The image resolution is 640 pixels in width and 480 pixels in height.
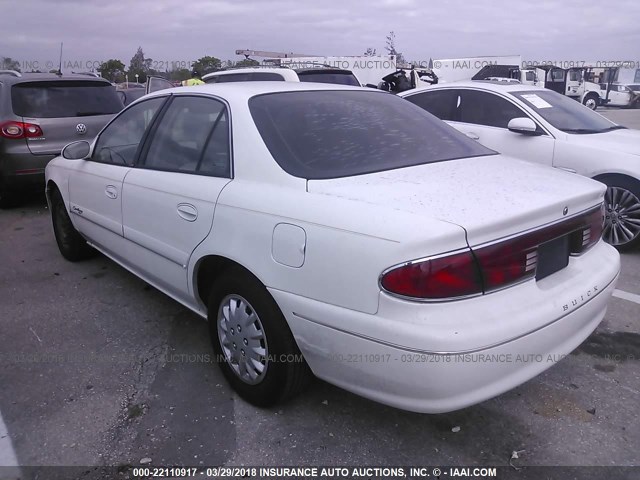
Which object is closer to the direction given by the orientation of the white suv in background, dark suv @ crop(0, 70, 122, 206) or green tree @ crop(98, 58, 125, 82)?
the green tree

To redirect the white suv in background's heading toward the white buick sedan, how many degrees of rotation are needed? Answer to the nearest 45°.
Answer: approximately 135° to its left

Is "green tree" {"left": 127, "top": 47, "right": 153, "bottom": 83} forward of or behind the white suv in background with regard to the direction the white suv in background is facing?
forward

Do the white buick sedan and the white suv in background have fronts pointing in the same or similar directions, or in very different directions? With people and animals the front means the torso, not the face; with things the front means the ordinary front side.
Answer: same or similar directions

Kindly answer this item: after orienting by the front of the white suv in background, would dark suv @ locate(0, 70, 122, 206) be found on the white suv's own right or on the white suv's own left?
on the white suv's own left

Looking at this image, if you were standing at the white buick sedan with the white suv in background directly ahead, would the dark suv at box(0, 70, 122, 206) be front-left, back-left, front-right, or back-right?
front-left

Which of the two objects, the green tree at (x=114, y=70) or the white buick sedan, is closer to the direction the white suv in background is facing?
the green tree

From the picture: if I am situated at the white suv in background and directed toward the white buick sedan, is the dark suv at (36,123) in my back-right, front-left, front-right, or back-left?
front-right

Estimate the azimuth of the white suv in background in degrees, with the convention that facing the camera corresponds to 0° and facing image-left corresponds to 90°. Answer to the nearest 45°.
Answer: approximately 135°

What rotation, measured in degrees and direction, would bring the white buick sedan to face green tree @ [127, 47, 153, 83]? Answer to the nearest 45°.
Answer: approximately 45° to its right

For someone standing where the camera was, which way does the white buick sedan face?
facing away from the viewer and to the left of the viewer

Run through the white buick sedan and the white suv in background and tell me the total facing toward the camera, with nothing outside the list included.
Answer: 0

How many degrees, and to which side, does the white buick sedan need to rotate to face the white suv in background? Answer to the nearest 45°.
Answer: approximately 45° to its right
